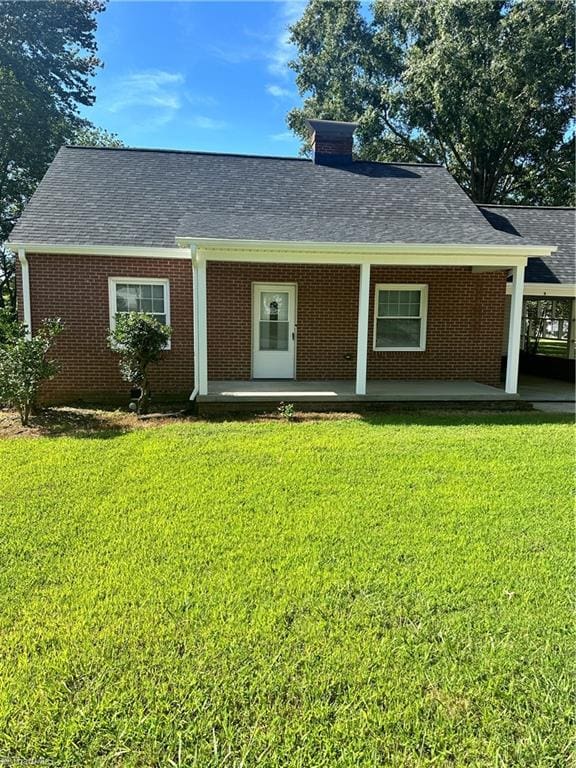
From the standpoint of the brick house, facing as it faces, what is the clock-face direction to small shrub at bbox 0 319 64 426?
The small shrub is roughly at 2 o'clock from the brick house.

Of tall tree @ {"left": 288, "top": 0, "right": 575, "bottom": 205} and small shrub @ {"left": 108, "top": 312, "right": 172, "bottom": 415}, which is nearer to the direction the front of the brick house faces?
the small shrub

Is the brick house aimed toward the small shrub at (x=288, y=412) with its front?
yes

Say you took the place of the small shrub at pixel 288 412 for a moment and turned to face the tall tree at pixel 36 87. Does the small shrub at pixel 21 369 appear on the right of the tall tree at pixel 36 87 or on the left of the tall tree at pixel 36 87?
left

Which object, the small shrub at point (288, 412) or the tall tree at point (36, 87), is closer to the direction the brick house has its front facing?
the small shrub

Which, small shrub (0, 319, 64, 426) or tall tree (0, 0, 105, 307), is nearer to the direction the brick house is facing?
the small shrub

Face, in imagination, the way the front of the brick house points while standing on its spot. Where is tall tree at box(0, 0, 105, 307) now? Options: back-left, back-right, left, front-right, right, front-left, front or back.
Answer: back-right

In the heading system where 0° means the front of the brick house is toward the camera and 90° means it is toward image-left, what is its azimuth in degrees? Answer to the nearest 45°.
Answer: approximately 0°

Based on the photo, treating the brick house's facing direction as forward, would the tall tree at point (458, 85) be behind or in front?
behind

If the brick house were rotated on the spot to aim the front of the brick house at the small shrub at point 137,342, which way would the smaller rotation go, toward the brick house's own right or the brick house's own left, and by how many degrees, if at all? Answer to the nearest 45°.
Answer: approximately 45° to the brick house's own right

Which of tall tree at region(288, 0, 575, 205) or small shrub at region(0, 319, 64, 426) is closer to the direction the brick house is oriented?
the small shrub
